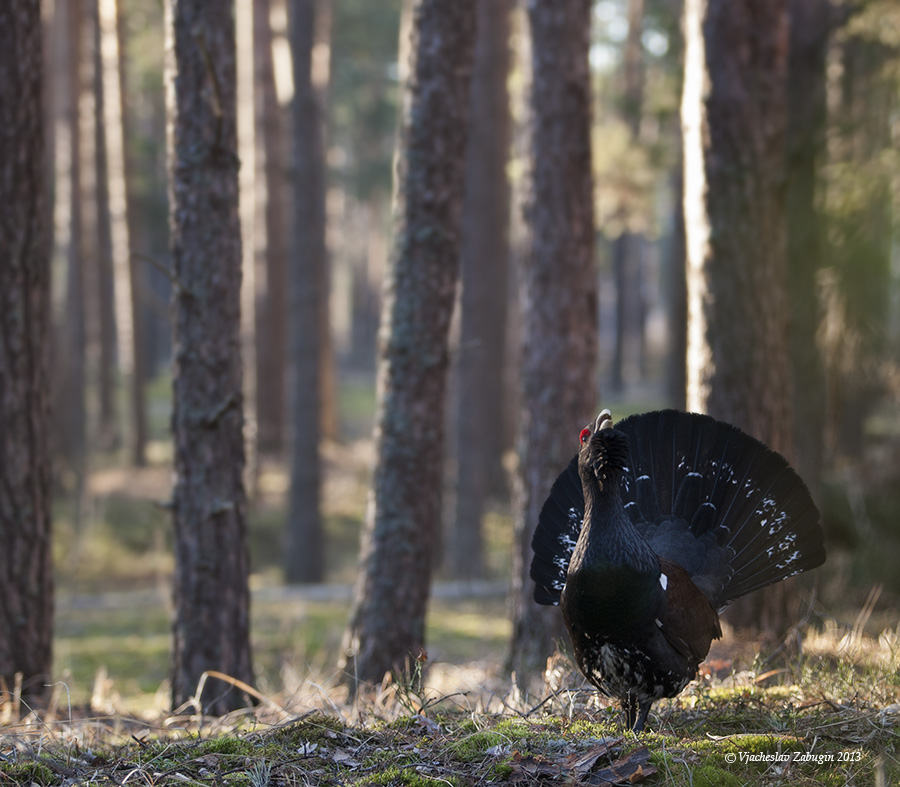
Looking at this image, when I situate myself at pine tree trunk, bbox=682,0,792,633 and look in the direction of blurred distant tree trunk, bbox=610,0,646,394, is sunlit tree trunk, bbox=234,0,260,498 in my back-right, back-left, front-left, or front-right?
front-left

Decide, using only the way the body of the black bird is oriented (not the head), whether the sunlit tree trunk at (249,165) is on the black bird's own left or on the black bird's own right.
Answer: on the black bird's own right

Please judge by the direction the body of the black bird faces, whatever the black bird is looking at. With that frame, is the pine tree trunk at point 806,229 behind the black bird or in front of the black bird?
behind

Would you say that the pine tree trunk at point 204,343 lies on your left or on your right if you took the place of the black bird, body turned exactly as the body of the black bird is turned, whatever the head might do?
on your right

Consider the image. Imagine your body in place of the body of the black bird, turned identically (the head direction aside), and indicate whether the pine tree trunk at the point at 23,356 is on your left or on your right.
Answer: on your right

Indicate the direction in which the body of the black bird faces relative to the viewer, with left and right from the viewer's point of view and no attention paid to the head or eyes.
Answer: facing the viewer and to the left of the viewer

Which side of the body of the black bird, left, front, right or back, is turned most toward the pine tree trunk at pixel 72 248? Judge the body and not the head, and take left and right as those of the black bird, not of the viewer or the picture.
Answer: right

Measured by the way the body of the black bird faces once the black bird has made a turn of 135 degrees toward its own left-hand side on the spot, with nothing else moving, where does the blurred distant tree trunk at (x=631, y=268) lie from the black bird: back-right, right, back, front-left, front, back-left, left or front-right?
left

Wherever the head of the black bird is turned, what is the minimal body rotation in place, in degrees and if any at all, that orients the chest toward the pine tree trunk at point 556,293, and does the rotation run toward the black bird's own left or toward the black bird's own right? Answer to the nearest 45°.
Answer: approximately 135° to the black bird's own right
